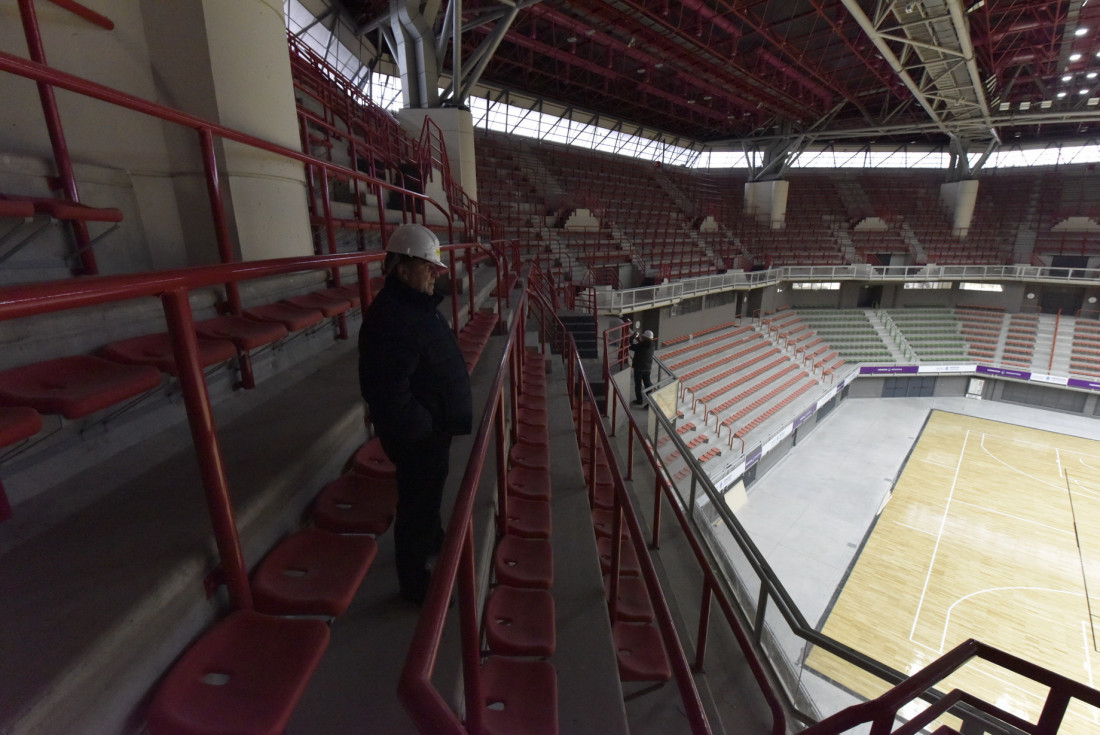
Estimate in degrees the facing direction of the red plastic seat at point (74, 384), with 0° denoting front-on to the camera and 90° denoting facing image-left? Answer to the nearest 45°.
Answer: approximately 315°

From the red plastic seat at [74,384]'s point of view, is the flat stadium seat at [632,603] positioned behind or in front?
in front

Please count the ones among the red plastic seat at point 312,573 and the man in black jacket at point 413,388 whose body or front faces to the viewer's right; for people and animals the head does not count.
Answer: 2

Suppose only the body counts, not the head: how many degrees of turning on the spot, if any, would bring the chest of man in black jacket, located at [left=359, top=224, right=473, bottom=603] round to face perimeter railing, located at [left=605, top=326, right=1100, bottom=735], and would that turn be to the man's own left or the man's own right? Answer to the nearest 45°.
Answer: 0° — they already face it

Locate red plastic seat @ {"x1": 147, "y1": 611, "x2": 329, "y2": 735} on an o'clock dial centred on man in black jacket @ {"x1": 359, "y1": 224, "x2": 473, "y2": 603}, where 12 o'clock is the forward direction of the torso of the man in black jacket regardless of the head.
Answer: The red plastic seat is roughly at 4 o'clock from the man in black jacket.

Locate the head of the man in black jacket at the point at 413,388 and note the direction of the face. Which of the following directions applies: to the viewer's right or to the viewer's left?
to the viewer's right

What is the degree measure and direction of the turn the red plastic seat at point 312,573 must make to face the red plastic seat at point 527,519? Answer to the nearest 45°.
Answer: approximately 45° to its left

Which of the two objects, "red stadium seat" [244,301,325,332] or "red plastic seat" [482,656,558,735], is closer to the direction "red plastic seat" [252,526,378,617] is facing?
the red plastic seat

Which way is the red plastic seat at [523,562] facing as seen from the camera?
to the viewer's right

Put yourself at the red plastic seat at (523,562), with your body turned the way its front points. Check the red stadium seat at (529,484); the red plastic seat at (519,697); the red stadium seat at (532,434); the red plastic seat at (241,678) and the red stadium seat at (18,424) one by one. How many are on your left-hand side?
2

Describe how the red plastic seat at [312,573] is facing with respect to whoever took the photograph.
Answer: facing to the right of the viewer

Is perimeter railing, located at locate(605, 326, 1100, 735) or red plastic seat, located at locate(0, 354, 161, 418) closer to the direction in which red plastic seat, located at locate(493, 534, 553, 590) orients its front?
the perimeter railing

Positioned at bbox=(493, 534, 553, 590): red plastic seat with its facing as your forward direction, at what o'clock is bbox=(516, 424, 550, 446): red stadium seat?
The red stadium seat is roughly at 9 o'clock from the red plastic seat.

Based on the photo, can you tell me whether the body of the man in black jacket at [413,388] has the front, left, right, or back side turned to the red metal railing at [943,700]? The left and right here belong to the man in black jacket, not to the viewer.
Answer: front
